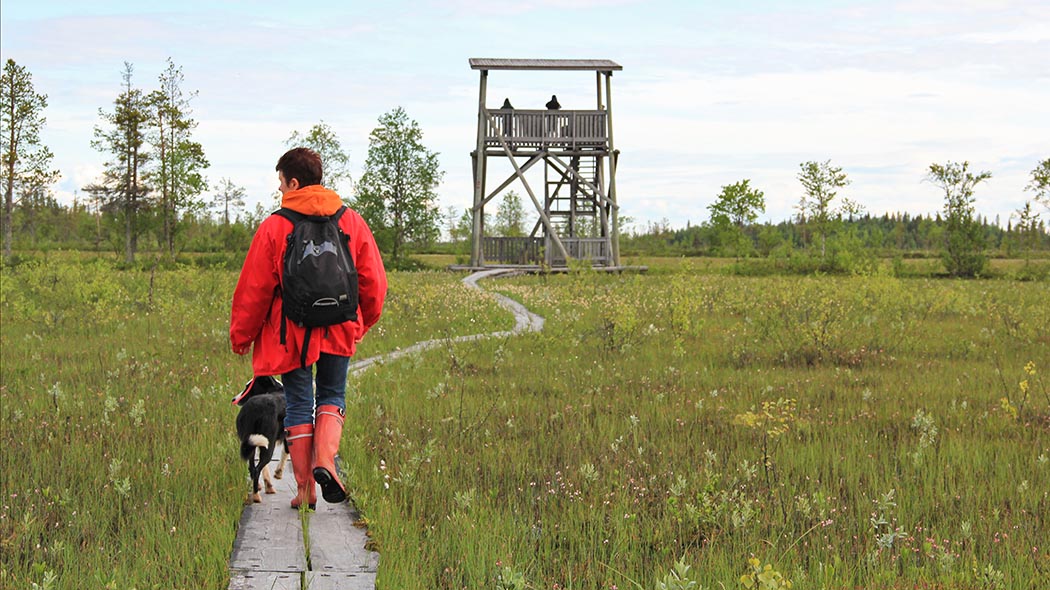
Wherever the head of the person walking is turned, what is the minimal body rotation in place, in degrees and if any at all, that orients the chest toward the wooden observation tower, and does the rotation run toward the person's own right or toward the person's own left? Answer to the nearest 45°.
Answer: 0° — they already face it

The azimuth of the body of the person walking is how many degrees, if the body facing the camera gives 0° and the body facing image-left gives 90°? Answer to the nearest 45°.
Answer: approximately 180°

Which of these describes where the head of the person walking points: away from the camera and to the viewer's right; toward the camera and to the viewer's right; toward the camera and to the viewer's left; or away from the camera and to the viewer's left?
away from the camera and to the viewer's left
